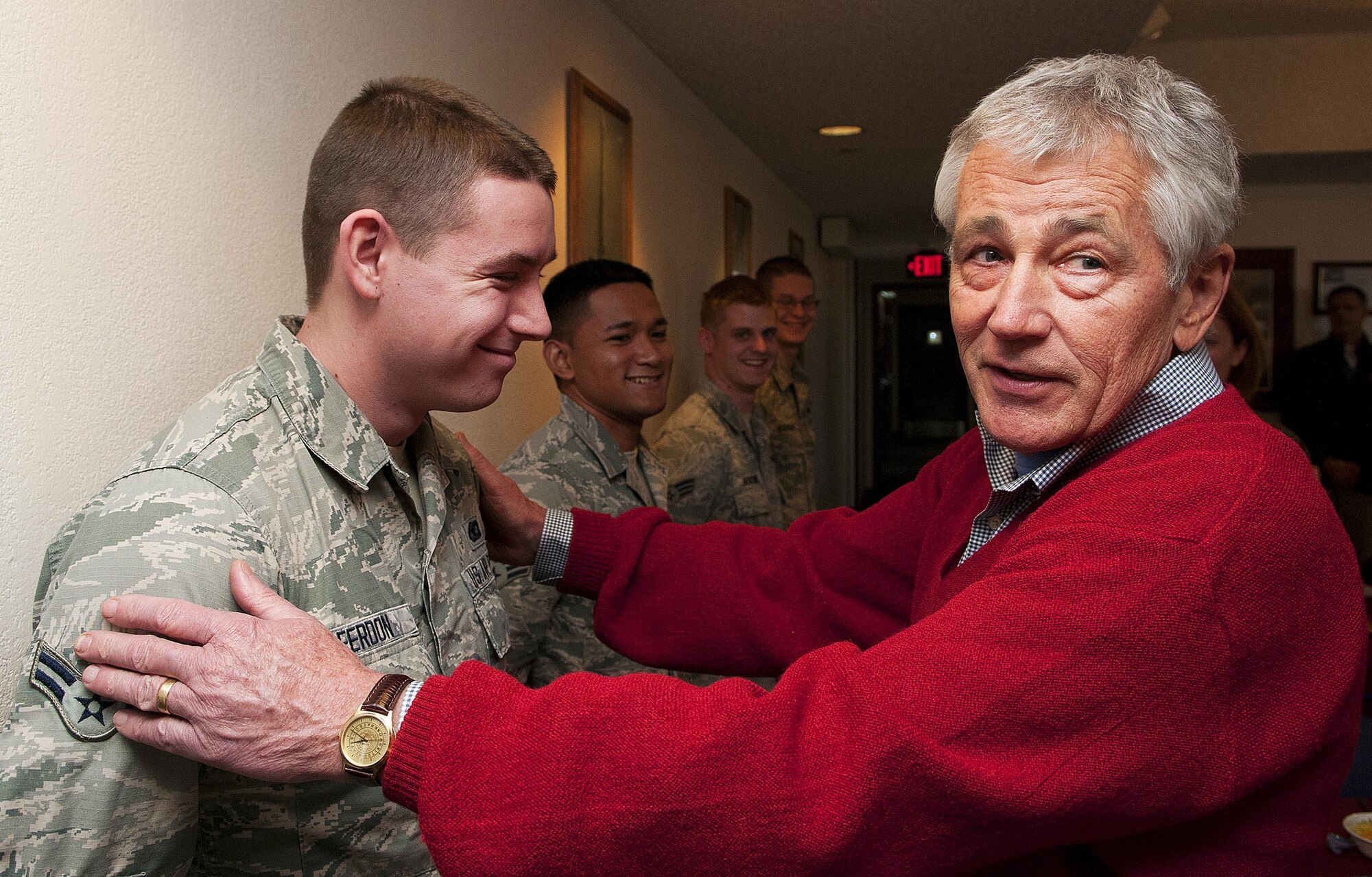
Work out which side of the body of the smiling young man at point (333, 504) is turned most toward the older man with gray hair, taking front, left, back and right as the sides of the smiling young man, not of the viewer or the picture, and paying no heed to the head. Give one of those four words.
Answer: front

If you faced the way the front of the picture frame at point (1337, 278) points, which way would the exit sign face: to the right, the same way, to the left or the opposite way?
the same way

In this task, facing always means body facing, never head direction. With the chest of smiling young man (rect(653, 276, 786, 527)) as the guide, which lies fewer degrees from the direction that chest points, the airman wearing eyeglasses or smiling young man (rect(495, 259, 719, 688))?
the smiling young man

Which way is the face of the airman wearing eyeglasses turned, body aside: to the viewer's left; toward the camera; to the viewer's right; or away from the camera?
toward the camera

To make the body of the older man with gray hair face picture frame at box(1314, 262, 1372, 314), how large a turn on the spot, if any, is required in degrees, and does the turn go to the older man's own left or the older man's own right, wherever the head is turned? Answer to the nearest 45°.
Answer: approximately 180°

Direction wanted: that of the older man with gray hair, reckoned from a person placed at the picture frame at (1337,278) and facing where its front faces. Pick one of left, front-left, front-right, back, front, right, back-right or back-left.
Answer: front

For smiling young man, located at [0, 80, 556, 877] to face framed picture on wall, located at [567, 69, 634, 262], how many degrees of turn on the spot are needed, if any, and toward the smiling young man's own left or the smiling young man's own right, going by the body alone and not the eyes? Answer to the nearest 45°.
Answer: approximately 90° to the smiling young man's own left

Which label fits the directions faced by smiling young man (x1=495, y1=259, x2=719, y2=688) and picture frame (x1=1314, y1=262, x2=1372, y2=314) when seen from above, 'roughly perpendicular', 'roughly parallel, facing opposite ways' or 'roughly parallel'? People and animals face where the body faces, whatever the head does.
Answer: roughly perpendicular

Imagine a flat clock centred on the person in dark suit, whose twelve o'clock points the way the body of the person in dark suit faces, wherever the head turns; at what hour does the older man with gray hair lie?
The older man with gray hair is roughly at 12 o'clock from the person in dark suit.

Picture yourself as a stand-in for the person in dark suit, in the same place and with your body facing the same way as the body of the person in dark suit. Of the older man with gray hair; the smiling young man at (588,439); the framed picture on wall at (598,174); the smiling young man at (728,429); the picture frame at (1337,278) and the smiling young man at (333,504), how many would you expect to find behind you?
1

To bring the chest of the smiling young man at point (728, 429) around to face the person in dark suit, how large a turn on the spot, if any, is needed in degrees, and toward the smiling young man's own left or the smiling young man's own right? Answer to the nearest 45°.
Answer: approximately 90° to the smiling young man's own left

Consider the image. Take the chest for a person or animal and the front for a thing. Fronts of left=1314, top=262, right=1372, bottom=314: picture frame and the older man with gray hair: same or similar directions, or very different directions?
same or similar directions

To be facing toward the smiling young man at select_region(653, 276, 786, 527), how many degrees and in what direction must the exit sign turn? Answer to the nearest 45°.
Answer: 0° — it already faces them

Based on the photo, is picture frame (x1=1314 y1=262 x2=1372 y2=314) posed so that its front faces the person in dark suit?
yes

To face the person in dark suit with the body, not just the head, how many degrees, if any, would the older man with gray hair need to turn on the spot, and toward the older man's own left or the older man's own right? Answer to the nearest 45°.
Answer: approximately 180°

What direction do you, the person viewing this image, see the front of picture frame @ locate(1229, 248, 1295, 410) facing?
facing the viewer

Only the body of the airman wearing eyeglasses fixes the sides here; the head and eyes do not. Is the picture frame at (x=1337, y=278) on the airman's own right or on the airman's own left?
on the airman's own left

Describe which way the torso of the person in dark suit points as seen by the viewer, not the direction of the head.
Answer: toward the camera

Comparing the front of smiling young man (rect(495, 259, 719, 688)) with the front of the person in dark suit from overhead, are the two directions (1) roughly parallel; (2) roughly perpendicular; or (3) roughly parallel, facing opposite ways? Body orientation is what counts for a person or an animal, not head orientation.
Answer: roughly perpendicular

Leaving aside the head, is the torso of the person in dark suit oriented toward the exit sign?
no
